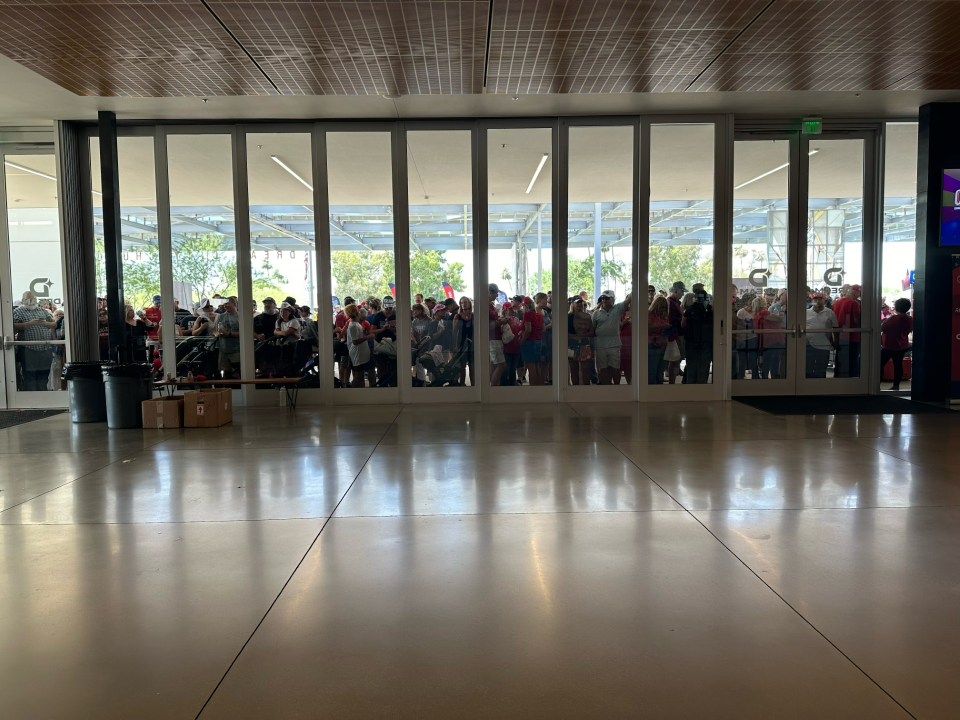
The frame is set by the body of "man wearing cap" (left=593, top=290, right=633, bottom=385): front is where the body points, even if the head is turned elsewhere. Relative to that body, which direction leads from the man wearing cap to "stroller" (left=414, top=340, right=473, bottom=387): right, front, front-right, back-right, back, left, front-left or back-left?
right

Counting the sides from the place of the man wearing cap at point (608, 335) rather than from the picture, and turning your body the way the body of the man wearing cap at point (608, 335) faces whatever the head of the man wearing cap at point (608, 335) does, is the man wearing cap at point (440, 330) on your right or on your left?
on your right

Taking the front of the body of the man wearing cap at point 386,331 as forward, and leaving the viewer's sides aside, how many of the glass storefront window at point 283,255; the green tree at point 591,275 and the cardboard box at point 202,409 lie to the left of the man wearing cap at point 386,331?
1

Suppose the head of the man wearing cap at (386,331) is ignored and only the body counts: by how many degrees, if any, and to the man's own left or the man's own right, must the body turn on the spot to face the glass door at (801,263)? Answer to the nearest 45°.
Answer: approximately 90° to the man's own left

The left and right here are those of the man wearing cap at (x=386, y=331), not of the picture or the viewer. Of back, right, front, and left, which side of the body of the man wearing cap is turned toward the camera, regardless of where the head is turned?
front

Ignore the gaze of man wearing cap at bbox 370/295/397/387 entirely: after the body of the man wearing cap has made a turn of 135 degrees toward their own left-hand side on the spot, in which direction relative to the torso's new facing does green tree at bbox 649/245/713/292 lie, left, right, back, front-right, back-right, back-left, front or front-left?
front-right

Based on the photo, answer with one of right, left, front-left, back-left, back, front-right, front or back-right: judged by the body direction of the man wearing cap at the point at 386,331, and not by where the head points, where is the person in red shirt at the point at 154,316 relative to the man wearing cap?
right

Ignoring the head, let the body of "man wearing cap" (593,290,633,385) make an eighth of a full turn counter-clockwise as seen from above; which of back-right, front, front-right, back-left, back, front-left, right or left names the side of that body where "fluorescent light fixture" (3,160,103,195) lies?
back-right
